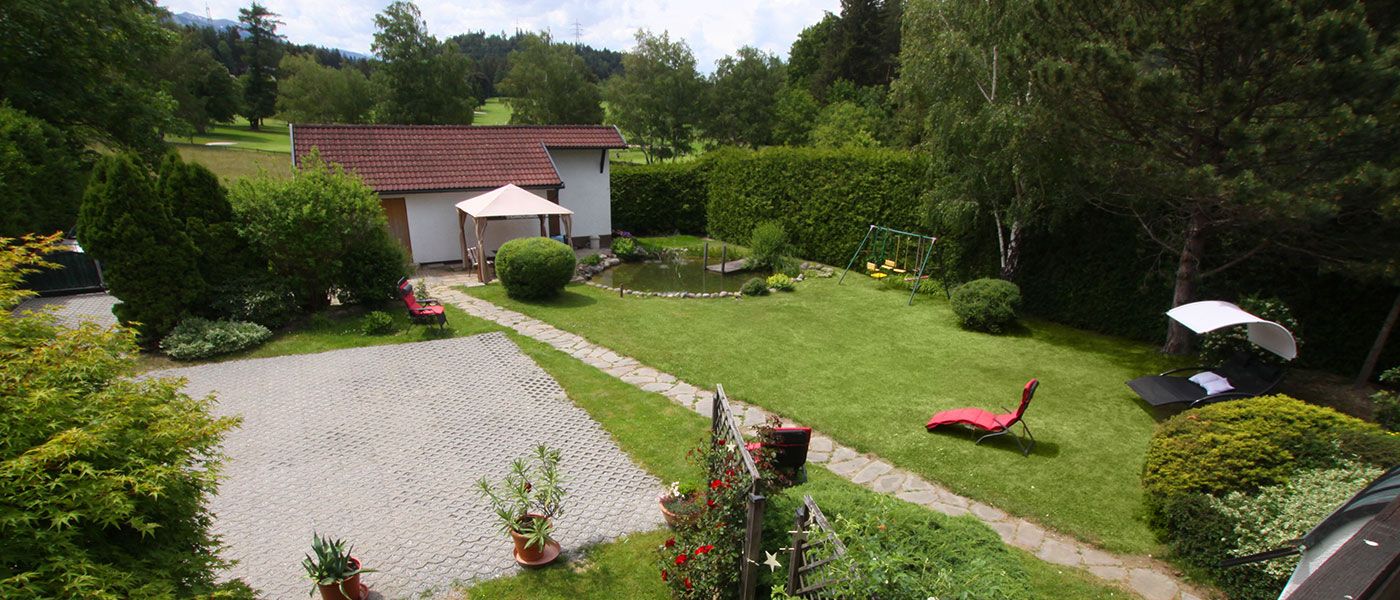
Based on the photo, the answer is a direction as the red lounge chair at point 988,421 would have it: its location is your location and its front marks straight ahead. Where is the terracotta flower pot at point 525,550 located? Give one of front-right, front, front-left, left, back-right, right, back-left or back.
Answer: front-left

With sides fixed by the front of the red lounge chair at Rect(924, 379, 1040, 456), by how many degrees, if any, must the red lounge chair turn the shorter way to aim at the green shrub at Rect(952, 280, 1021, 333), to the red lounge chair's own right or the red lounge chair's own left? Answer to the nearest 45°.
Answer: approximately 90° to the red lounge chair's own right

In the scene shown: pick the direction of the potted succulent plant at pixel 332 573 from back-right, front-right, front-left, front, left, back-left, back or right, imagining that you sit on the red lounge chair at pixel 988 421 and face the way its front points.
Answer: front-left

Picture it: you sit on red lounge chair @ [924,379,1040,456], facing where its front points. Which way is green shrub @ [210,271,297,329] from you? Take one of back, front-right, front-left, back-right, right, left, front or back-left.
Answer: front

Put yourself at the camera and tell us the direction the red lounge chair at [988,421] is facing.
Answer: facing to the left of the viewer

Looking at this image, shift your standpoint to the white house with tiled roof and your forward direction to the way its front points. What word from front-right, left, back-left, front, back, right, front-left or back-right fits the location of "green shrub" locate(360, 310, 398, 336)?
front

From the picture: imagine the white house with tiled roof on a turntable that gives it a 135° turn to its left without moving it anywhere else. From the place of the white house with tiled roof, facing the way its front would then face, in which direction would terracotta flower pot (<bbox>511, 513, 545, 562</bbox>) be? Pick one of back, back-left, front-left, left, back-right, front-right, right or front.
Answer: back-right

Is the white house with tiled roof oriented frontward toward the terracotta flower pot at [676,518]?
yes

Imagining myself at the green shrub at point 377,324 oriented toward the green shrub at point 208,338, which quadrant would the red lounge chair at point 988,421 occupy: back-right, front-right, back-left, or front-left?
back-left

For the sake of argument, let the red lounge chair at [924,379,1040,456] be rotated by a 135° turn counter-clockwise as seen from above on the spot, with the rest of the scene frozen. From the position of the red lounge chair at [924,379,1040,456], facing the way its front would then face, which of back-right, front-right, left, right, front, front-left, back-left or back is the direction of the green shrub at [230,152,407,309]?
back-right

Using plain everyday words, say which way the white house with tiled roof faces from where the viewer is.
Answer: facing the viewer

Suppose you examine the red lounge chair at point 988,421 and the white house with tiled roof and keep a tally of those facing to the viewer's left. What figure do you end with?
1

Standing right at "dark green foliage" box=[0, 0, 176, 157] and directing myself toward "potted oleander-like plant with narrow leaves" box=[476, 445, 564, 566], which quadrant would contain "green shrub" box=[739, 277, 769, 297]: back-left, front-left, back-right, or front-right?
front-left

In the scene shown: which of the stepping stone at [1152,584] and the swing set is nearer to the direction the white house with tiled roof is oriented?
the stepping stone

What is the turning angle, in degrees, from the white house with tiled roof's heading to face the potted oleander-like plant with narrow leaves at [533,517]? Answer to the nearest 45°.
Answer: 0° — it already faces it

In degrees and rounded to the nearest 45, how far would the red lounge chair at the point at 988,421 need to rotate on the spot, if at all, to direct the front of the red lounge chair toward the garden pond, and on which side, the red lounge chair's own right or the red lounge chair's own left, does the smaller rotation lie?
approximately 45° to the red lounge chair's own right

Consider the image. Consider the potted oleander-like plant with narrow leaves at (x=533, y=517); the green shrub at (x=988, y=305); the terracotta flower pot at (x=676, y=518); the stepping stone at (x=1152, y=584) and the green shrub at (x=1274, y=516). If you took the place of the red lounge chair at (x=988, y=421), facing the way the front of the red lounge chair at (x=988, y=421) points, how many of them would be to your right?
1

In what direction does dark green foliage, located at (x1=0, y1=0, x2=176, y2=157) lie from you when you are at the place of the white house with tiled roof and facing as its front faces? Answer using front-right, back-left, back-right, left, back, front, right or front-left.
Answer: right

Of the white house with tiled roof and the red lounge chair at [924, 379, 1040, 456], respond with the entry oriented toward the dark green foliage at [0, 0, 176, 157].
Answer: the red lounge chair

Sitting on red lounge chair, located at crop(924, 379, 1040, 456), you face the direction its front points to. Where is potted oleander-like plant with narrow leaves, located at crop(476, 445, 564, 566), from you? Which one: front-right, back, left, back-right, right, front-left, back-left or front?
front-left
